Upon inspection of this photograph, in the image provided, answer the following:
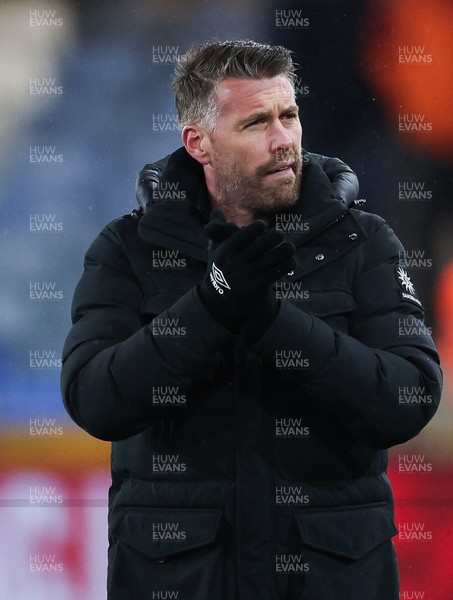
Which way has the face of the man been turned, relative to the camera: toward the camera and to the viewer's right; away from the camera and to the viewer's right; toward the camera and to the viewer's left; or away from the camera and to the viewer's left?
toward the camera and to the viewer's right

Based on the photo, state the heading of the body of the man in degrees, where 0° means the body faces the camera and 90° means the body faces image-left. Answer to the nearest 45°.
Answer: approximately 0°
